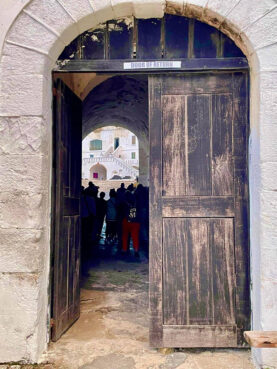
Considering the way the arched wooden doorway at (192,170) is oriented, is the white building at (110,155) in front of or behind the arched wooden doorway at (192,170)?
behind

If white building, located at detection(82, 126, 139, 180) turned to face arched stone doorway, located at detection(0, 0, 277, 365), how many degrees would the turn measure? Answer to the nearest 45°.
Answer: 0° — it already faces it

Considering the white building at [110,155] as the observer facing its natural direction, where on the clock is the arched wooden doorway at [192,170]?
The arched wooden doorway is roughly at 12 o'clock from the white building.

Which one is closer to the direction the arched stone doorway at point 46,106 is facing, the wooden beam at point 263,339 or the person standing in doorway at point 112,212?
the wooden beam

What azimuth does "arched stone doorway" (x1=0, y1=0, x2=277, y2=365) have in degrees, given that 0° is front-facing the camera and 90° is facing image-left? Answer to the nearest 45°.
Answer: approximately 0°

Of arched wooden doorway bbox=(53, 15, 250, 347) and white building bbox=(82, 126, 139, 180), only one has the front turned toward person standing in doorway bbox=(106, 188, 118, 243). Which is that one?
the white building

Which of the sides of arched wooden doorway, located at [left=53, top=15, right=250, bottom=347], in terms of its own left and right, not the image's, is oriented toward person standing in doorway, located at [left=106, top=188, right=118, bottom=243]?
back

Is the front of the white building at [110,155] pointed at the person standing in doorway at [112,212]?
yes
